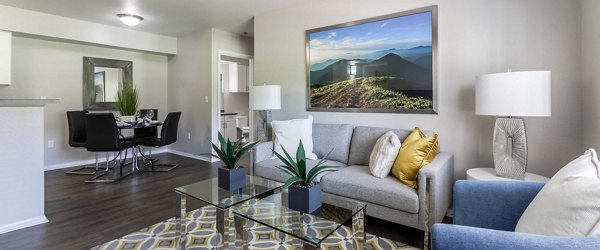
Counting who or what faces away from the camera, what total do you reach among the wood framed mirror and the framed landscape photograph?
0

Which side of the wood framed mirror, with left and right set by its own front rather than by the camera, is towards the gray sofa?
front

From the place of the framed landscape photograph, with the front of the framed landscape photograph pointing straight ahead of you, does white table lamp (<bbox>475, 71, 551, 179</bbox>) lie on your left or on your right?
on your left

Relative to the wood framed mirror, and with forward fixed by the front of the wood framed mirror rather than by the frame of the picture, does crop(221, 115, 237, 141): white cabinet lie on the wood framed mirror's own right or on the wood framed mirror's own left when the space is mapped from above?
on the wood framed mirror's own left

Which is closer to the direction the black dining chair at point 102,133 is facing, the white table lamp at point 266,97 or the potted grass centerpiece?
the potted grass centerpiece

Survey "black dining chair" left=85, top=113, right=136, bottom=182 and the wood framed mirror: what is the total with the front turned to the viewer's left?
0

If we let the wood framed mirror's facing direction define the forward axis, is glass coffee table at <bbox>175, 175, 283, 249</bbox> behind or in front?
in front

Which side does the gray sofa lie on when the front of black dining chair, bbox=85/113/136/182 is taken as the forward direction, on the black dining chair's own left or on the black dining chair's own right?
on the black dining chair's own right

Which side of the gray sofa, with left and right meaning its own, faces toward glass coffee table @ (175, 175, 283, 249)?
front

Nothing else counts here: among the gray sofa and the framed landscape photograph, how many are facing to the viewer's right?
0

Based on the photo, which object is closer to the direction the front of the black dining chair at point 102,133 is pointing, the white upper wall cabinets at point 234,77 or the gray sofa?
the white upper wall cabinets

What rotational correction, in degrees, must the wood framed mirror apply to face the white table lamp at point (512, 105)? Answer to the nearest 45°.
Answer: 0° — it already faces it

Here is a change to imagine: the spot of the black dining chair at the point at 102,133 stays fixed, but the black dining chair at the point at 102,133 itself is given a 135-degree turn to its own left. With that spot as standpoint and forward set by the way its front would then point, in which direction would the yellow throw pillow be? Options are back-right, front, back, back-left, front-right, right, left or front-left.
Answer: back-left

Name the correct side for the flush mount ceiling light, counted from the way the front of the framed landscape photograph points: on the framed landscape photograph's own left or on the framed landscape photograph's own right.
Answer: on the framed landscape photograph's own right
